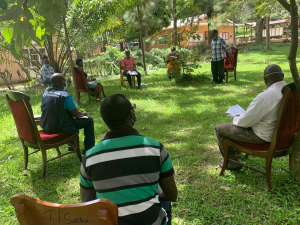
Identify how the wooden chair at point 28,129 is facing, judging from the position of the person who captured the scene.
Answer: facing away from the viewer and to the right of the viewer

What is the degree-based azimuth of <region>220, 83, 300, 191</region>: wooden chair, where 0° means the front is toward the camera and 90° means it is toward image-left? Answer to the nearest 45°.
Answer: approximately 135°

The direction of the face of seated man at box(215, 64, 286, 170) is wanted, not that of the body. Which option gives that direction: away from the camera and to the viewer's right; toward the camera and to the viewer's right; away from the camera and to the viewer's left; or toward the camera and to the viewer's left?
away from the camera and to the viewer's left

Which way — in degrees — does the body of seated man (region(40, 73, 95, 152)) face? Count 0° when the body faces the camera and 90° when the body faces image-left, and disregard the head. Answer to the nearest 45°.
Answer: approximately 225°

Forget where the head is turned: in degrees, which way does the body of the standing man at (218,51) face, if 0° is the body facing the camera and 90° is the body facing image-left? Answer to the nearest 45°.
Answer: approximately 0°

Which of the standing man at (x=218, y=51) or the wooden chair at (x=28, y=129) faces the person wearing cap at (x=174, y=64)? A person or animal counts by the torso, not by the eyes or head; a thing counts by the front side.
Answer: the wooden chair

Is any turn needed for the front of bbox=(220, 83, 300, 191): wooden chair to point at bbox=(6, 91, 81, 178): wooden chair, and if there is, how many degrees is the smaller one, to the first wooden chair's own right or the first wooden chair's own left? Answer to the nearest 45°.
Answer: approximately 45° to the first wooden chair's own left

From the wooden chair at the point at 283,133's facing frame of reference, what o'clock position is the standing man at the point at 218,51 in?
The standing man is roughly at 1 o'clock from the wooden chair.

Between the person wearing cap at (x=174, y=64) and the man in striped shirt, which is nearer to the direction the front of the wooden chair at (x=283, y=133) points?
the person wearing cap
